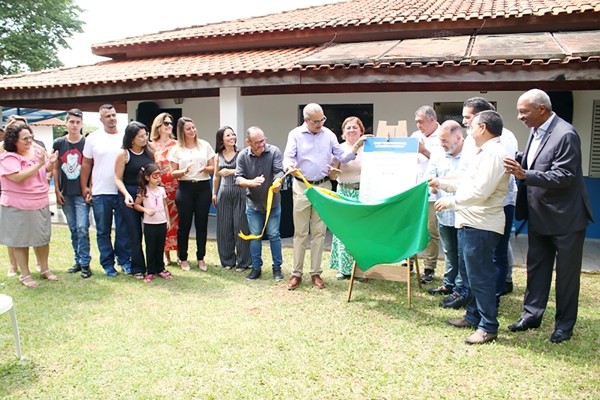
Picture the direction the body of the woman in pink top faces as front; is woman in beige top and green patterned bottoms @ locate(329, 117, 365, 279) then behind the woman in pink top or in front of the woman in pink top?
in front

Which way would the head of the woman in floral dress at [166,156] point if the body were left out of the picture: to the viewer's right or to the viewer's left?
to the viewer's right

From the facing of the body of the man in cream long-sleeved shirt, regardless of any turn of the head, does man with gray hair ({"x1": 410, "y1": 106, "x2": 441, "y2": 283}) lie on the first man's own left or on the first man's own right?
on the first man's own right

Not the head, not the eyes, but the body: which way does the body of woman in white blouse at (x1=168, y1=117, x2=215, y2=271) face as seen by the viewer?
toward the camera

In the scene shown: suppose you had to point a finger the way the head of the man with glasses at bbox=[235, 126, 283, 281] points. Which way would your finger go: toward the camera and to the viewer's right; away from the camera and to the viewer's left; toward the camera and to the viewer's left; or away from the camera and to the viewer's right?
toward the camera and to the viewer's right

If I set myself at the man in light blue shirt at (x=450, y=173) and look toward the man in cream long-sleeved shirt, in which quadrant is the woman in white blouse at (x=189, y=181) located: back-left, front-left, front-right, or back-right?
back-right

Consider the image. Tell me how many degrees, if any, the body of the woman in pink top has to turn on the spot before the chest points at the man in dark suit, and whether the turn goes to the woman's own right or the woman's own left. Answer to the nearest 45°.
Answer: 0° — they already face them

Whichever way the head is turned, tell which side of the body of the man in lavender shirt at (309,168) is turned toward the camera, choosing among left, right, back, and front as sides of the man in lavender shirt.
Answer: front

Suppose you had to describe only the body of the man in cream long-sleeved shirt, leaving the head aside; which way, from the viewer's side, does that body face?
to the viewer's left

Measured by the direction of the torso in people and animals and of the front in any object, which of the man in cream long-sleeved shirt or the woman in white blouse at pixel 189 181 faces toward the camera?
the woman in white blouse

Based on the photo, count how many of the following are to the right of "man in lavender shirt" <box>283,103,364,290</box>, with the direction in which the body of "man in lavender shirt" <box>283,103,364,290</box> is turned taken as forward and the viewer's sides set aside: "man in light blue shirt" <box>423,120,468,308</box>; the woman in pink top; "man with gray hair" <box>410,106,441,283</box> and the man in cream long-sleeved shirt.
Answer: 1

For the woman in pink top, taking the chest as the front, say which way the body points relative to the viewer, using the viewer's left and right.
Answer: facing the viewer and to the right of the viewer

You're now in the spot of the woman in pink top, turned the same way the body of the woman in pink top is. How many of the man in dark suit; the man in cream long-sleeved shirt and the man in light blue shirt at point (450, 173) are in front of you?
3
